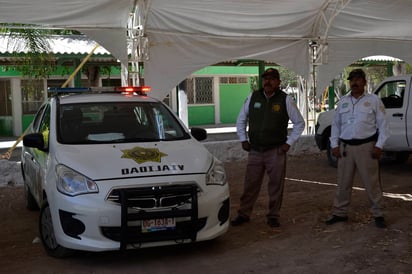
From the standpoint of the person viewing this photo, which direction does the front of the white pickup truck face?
facing to the left of the viewer

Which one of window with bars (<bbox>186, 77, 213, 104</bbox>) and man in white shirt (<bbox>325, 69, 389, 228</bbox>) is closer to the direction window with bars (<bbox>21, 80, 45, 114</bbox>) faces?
the man in white shirt

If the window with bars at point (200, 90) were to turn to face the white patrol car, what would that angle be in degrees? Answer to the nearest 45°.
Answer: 0° — it already faces it

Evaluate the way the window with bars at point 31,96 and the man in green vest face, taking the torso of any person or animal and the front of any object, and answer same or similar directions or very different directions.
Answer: same or similar directions

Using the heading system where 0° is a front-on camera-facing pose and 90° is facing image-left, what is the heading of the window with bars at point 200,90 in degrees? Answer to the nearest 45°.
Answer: approximately 0°

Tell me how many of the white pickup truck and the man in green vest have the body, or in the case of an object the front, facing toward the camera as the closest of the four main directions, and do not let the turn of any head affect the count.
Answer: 1

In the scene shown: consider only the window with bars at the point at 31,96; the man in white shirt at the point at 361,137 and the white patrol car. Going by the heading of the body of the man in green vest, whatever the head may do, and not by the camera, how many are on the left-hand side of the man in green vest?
1

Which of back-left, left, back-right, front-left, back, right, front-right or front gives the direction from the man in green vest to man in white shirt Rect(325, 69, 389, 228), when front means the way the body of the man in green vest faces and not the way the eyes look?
left

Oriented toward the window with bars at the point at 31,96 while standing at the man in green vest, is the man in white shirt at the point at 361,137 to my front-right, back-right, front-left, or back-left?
back-right

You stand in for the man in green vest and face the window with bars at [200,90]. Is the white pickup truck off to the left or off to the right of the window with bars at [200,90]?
right

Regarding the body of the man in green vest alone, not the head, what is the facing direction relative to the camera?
toward the camera

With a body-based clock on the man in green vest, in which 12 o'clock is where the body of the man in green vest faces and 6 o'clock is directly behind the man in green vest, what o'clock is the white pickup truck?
The white pickup truck is roughly at 7 o'clock from the man in green vest.

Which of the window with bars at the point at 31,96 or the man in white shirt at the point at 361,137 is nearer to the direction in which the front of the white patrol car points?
the man in white shirt

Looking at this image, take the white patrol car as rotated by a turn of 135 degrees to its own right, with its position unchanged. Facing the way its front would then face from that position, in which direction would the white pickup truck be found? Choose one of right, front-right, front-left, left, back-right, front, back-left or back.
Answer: back-right

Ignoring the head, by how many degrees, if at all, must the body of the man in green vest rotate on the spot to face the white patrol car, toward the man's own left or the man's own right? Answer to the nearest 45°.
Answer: approximately 45° to the man's own right

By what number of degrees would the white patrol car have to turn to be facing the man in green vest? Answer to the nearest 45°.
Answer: approximately 90° to its left
